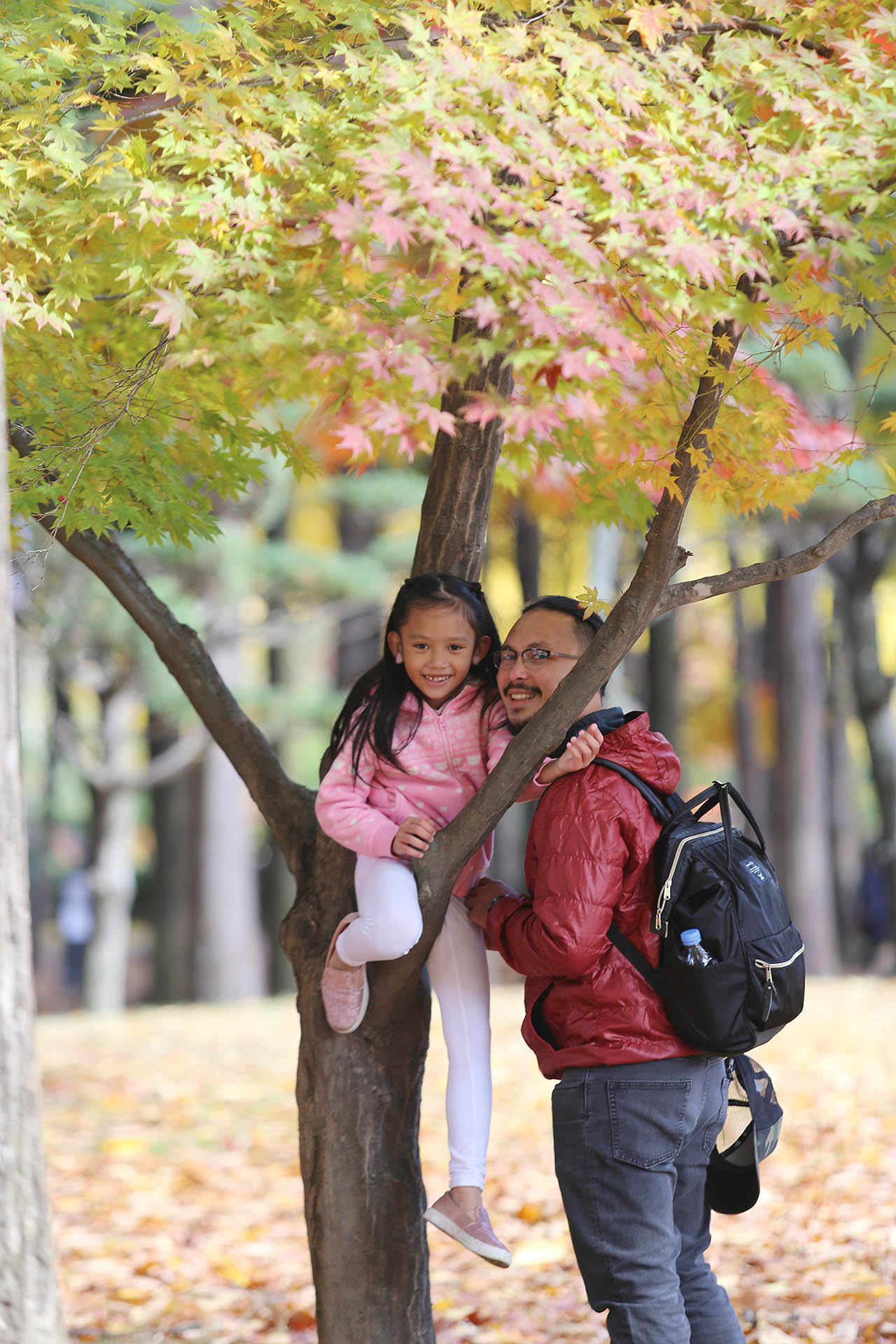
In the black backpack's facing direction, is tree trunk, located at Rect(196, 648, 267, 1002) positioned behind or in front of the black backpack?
behind

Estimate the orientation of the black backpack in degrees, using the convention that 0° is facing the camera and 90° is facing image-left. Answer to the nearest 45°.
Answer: approximately 315°

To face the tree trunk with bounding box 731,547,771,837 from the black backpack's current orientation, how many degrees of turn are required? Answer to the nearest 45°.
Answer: approximately 135° to its left

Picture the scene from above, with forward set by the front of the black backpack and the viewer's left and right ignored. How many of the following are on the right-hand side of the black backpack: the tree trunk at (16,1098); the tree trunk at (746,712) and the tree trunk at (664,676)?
1

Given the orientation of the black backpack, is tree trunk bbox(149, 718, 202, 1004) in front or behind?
behind

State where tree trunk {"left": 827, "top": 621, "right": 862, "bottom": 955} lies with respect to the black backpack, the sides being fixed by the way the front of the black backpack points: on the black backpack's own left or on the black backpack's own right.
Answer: on the black backpack's own left

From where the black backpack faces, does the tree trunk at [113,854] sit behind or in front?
behind

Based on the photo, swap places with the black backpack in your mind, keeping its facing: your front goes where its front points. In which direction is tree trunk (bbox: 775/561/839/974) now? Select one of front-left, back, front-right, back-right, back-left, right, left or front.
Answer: back-left

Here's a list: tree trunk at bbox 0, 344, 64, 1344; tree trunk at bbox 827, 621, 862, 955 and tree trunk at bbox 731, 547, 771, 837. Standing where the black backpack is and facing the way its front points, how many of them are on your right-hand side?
1

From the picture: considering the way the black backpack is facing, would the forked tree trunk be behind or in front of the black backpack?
behind

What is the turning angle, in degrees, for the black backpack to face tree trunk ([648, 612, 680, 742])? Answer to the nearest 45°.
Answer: approximately 135° to its left
